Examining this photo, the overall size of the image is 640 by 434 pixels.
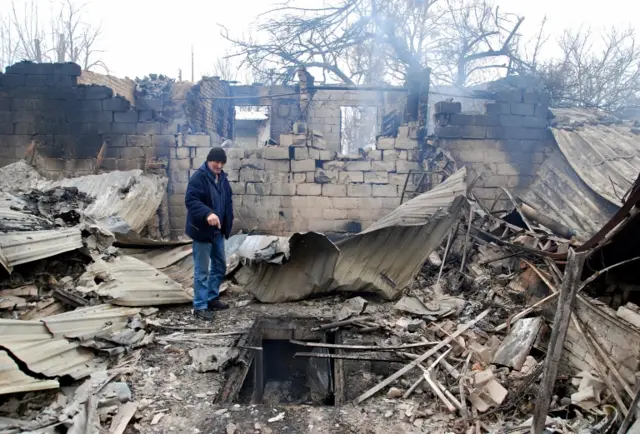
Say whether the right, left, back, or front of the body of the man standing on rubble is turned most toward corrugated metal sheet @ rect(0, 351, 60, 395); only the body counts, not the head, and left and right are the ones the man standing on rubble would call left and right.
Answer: right

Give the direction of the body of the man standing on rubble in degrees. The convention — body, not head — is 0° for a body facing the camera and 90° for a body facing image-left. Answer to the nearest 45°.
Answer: approximately 315°

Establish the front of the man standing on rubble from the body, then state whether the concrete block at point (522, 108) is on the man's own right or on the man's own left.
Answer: on the man's own left

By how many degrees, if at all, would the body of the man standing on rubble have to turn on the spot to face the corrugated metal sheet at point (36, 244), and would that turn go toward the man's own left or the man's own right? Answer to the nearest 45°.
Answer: approximately 135° to the man's own right

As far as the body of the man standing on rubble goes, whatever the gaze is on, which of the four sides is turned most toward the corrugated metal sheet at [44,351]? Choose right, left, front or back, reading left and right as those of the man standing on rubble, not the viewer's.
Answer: right

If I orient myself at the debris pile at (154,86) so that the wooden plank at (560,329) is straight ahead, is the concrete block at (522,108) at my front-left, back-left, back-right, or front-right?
front-left

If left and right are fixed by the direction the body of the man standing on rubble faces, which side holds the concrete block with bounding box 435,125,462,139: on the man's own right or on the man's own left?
on the man's own left
